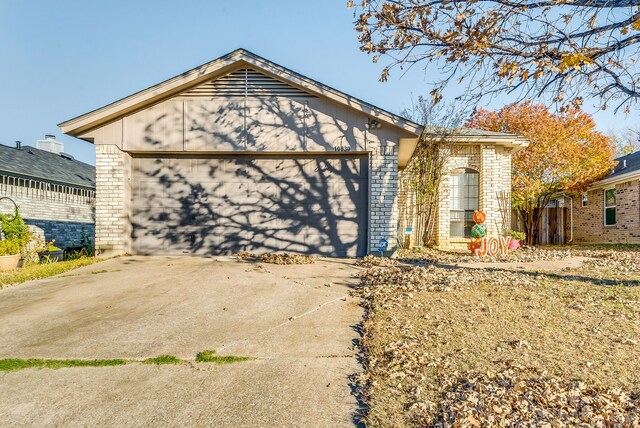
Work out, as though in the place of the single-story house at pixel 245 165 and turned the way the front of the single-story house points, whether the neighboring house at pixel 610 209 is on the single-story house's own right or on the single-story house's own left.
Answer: on the single-story house's own left

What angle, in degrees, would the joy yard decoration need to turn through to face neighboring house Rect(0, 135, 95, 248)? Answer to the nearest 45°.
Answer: approximately 90° to its right

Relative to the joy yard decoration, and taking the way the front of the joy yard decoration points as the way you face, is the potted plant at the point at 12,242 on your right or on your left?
on your right

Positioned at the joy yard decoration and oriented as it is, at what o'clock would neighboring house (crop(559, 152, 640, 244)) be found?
The neighboring house is roughly at 7 o'clock from the joy yard decoration.

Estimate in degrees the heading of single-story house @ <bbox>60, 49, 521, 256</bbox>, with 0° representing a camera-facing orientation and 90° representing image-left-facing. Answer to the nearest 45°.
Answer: approximately 0°

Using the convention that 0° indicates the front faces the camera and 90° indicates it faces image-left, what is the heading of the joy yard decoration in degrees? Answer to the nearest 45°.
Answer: approximately 0°

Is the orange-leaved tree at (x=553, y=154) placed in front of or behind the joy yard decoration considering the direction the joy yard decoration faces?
behind

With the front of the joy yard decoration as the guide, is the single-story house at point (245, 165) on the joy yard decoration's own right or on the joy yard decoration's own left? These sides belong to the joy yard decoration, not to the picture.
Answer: on the joy yard decoration's own right

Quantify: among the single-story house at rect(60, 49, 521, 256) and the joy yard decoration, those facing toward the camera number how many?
2
